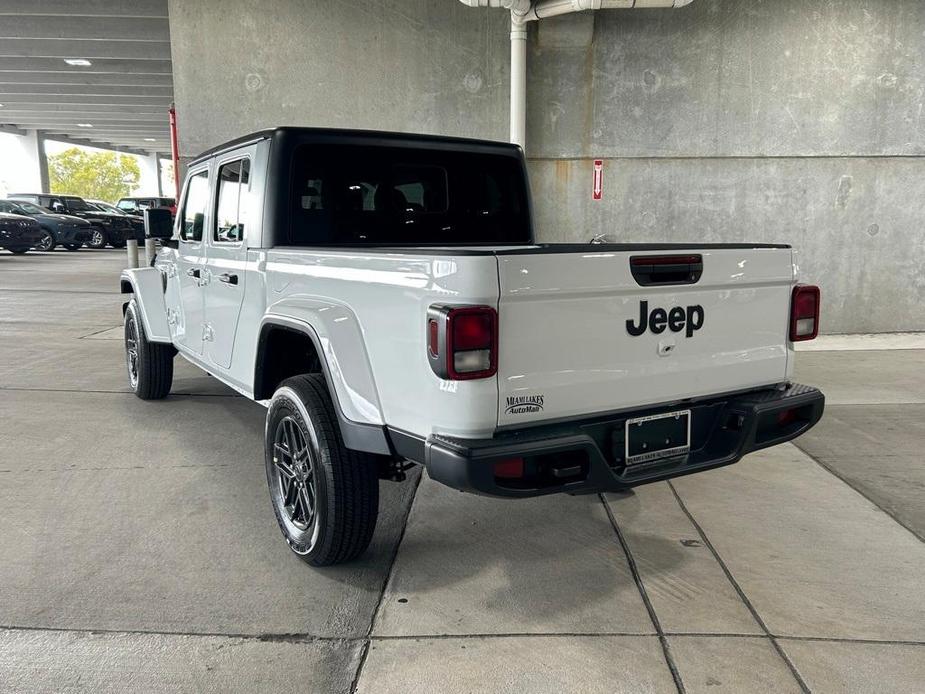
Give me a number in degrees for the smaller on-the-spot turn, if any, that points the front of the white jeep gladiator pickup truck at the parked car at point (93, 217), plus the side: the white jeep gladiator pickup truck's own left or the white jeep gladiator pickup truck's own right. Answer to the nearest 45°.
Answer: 0° — it already faces it

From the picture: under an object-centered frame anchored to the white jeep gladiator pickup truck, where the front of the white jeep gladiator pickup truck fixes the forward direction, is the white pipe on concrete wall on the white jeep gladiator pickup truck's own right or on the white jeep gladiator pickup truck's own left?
on the white jeep gladiator pickup truck's own right

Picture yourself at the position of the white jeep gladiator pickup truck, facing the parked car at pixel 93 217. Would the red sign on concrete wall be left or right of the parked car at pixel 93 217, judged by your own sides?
right

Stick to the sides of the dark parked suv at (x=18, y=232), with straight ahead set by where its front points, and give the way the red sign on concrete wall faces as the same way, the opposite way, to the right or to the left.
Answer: to the right

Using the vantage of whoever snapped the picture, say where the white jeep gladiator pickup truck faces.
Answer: facing away from the viewer and to the left of the viewer

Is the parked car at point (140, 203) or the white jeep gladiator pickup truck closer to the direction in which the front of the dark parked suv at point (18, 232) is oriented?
the white jeep gladiator pickup truck

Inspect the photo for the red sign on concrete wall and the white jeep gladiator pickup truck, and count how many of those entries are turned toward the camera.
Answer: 1
